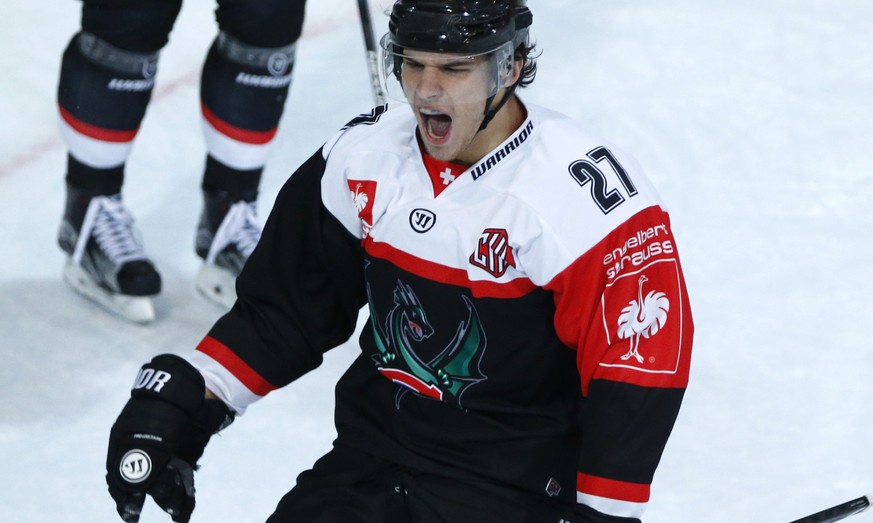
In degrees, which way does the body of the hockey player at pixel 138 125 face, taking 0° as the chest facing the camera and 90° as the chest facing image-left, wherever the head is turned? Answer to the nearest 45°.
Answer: approximately 315°

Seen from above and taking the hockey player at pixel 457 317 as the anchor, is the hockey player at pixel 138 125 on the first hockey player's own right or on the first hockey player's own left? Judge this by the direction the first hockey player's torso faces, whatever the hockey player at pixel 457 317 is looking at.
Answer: on the first hockey player's own right

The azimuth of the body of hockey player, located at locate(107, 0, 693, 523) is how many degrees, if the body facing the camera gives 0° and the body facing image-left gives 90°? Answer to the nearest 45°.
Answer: approximately 45°

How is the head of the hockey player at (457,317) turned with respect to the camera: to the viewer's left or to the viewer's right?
to the viewer's left

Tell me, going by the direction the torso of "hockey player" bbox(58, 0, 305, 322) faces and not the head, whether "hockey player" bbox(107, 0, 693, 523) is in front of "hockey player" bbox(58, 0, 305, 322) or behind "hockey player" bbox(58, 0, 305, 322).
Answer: in front
